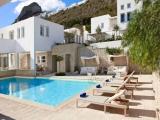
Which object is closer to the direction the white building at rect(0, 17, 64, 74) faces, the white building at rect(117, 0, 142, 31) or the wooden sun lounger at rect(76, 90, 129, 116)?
the wooden sun lounger

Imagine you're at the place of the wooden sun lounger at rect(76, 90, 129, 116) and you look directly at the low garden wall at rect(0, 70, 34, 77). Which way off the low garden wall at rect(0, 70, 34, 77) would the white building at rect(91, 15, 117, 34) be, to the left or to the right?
right

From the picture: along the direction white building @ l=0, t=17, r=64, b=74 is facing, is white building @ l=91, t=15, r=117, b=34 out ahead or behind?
behind

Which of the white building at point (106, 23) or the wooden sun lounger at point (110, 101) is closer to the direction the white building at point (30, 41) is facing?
the wooden sun lounger

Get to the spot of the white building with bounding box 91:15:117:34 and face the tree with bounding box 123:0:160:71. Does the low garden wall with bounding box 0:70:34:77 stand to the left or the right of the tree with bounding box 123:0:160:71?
right
